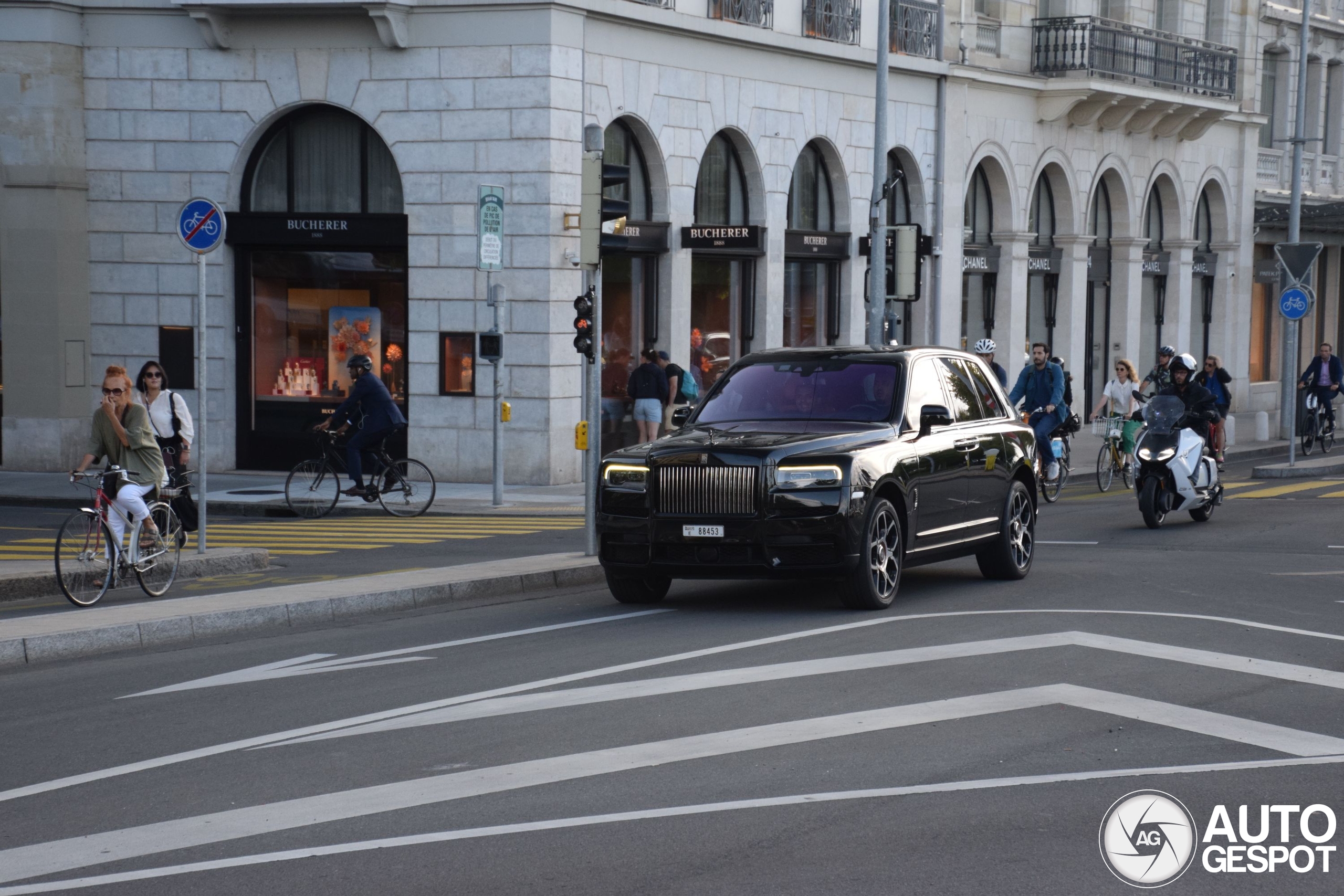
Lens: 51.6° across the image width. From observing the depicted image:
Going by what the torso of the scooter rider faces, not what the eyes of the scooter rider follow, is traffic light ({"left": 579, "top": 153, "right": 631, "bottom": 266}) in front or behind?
in front

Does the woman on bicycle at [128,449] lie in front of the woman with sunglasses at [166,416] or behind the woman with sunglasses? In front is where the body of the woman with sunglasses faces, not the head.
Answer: in front

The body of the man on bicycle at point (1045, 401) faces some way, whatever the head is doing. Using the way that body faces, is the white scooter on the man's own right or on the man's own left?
on the man's own left

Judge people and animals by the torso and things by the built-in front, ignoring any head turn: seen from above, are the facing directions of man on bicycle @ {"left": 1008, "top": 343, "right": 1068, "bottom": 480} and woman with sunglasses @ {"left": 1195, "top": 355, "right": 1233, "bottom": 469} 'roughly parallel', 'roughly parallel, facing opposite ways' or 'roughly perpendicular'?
roughly parallel

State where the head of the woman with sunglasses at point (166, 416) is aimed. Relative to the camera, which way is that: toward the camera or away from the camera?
toward the camera

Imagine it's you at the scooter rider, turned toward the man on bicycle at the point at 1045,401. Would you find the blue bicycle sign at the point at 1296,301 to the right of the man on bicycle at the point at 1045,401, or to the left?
right

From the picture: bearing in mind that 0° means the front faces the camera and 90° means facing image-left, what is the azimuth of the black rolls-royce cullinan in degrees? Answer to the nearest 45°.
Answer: approximately 45°

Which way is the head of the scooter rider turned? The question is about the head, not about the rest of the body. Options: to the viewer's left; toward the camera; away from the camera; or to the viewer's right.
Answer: toward the camera

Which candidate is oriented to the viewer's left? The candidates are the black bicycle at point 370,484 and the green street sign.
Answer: the black bicycle

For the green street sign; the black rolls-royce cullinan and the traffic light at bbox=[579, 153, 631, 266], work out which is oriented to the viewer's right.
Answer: the traffic light

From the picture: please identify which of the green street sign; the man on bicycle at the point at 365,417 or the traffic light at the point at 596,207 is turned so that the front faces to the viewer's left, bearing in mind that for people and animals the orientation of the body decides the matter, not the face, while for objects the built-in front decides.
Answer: the man on bicycle

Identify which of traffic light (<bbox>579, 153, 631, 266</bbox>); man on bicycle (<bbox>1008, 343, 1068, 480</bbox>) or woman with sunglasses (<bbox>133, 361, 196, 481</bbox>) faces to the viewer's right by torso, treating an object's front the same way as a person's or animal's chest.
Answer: the traffic light

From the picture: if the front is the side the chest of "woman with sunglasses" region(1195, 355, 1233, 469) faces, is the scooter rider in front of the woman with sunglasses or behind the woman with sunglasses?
in front

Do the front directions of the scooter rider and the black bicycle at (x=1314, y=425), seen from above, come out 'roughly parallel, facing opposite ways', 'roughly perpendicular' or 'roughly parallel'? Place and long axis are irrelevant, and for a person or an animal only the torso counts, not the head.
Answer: roughly parallel

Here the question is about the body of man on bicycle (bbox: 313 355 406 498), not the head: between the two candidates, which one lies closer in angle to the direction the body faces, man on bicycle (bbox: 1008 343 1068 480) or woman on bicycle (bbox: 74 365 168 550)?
the woman on bicycle
